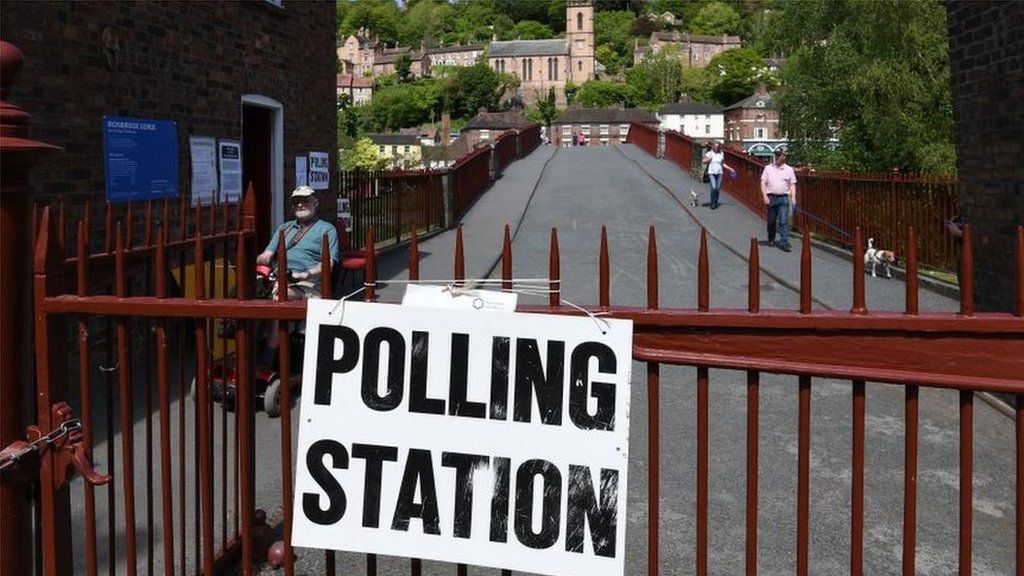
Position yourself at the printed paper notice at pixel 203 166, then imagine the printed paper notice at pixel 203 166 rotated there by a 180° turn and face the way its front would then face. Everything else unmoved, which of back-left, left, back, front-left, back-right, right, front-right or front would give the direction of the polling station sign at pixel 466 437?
back-left

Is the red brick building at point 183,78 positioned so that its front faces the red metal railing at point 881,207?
no

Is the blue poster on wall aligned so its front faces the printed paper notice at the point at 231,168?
no

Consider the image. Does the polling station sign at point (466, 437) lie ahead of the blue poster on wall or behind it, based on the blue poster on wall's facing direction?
ahead

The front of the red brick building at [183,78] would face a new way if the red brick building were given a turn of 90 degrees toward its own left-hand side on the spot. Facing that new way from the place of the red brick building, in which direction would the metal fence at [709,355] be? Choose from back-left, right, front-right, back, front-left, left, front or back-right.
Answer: back-right

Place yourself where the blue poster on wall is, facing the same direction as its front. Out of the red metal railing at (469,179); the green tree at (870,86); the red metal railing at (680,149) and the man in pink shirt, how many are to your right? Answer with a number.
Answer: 0

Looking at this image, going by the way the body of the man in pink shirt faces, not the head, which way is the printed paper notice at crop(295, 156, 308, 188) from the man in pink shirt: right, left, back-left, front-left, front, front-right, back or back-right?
front-right

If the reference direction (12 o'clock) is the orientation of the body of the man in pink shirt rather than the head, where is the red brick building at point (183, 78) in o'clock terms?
The red brick building is roughly at 1 o'clock from the man in pink shirt.

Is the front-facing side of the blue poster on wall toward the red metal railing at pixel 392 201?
no

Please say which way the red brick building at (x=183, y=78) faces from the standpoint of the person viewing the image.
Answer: facing the viewer and to the right of the viewer

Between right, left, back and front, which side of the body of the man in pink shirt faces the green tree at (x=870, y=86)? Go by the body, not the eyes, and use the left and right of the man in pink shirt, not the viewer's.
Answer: back

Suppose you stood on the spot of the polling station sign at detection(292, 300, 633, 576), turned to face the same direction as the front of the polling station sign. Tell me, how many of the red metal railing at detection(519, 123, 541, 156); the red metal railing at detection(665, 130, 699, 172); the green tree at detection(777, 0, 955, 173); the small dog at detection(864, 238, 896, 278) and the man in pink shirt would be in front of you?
0

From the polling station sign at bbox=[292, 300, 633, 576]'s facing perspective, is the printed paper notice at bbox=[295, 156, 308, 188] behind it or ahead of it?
behind

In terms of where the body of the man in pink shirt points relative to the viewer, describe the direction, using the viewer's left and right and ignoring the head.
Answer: facing the viewer

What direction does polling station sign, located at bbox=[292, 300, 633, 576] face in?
toward the camera

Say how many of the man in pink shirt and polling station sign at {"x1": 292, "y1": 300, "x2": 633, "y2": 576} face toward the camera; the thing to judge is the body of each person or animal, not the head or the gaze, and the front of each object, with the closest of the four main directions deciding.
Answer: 2

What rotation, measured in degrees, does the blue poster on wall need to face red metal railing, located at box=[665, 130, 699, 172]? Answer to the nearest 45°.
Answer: approximately 90° to its left
